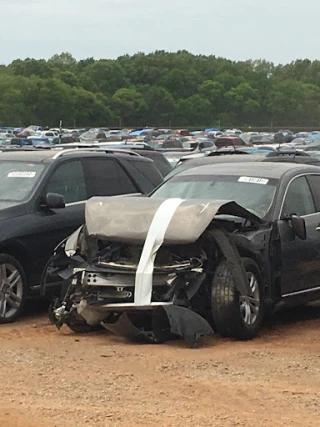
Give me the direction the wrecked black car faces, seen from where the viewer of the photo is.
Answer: facing the viewer and to the left of the viewer

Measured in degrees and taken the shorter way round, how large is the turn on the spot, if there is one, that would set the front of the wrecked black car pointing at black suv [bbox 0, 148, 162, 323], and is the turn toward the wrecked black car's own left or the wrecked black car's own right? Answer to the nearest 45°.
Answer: approximately 90° to the wrecked black car's own right

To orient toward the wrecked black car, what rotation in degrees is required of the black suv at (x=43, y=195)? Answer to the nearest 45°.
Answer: approximately 90° to its left

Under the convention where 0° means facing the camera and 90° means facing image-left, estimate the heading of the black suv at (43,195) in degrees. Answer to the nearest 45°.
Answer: approximately 45°

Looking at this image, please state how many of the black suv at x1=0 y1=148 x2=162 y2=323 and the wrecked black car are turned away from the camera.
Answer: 0
